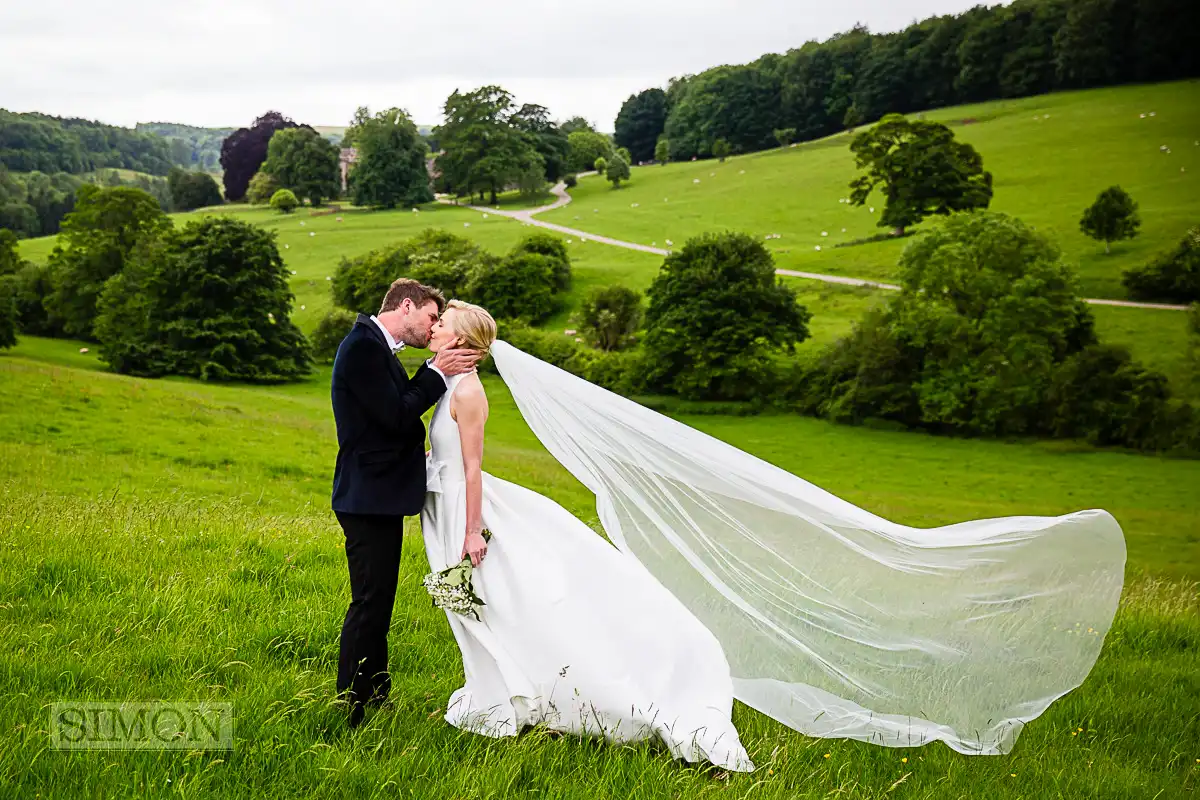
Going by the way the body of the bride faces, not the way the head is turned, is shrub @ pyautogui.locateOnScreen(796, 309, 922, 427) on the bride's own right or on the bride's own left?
on the bride's own right

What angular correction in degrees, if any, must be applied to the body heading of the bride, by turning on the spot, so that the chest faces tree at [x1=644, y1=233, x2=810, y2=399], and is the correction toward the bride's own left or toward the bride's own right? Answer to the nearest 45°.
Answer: approximately 90° to the bride's own right

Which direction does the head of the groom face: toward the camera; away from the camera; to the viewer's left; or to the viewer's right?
to the viewer's right

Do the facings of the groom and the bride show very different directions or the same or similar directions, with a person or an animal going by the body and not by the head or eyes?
very different directions

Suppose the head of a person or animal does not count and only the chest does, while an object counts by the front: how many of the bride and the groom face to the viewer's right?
1

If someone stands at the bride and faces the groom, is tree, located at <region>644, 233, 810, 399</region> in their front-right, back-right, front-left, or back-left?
back-right

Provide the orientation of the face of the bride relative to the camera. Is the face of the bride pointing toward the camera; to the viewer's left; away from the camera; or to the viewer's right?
to the viewer's left

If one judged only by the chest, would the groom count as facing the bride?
yes

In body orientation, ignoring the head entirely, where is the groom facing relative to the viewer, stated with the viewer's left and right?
facing to the right of the viewer

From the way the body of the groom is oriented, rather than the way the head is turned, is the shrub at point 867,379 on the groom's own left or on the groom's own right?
on the groom's own left

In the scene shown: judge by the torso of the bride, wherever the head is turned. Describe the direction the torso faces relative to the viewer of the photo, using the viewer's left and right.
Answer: facing to the left of the viewer
